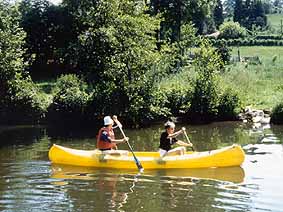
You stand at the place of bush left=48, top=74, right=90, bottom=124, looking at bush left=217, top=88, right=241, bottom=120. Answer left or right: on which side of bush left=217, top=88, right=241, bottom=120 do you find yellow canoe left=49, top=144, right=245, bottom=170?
right

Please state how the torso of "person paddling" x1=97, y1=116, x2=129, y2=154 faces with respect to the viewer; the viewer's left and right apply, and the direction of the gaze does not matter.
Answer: facing to the right of the viewer

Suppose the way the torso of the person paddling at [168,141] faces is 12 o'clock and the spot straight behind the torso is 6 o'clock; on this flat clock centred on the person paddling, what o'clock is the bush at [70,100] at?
The bush is roughly at 8 o'clock from the person paddling.

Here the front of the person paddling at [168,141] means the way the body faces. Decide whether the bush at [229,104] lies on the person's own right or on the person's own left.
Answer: on the person's own left

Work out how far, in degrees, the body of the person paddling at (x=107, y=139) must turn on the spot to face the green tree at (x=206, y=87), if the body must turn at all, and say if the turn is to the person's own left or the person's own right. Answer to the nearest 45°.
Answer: approximately 45° to the person's own left

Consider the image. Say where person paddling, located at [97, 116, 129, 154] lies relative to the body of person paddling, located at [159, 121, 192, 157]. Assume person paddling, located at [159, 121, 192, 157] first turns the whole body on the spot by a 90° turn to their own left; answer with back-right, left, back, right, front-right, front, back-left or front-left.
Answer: left

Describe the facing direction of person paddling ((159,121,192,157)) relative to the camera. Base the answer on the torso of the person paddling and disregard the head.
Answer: to the viewer's right
